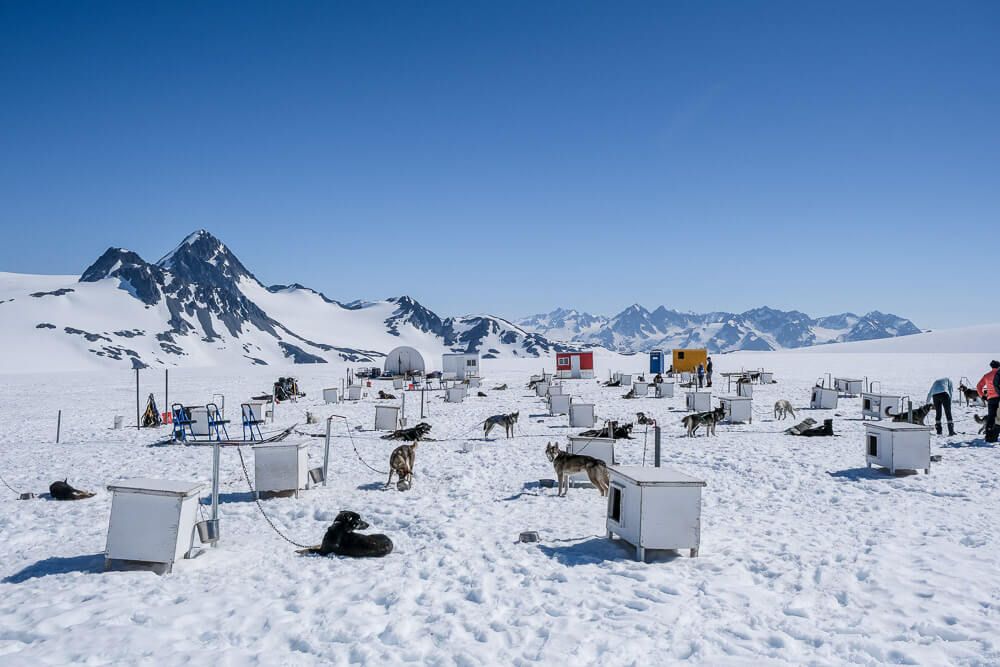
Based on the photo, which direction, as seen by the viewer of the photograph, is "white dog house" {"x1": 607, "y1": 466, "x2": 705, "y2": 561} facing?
facing the viewer and to the left of the viewer

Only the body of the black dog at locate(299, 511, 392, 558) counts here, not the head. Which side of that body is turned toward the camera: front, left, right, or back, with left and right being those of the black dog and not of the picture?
left

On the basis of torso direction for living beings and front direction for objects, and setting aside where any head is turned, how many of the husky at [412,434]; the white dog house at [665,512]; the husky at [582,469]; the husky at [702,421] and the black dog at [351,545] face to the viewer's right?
2

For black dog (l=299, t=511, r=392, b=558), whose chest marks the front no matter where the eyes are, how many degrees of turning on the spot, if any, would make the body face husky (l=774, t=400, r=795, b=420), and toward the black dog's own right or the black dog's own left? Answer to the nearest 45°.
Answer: approximately 135° to the black dog's own right

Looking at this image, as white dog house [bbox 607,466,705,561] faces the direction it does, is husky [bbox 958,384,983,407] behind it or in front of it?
behind

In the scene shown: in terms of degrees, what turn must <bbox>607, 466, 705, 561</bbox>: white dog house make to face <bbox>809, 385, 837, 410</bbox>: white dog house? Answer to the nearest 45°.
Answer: approximately 135° to its right

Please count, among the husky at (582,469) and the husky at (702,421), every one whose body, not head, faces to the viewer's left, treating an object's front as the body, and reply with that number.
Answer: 1

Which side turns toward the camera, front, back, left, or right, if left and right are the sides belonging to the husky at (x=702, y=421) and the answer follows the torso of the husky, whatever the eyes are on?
right

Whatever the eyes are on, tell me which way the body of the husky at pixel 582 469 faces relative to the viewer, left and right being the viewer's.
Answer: facing to the left of the viewer

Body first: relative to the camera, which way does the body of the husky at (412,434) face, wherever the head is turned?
to the viewer's right
